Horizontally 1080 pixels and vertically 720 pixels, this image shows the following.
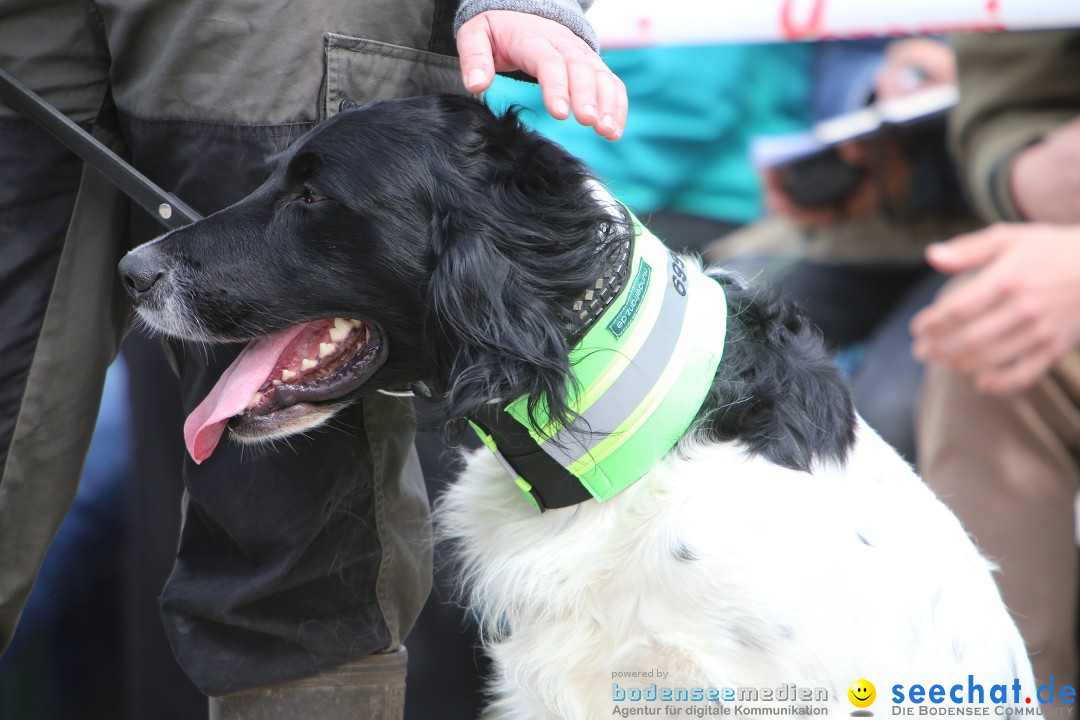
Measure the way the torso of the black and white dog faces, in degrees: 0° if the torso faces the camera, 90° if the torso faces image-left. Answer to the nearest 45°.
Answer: approximately 90°
